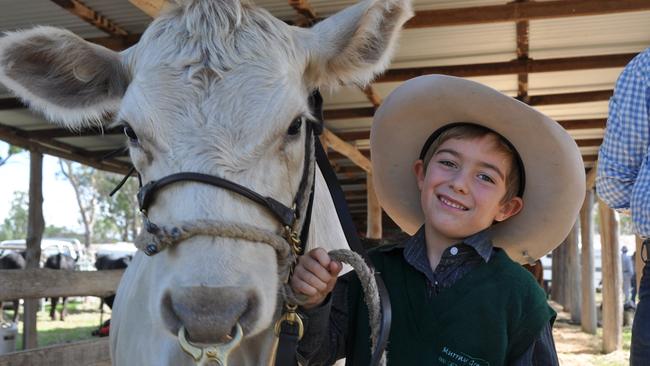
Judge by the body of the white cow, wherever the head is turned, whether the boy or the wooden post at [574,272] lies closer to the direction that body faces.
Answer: the boy

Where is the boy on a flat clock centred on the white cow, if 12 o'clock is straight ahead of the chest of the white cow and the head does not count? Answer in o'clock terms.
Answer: The boy is roughly at 9 o'clock from the white cow.

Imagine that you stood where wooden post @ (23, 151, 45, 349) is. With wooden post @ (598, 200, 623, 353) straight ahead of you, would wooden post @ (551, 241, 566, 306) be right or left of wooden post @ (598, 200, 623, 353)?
left

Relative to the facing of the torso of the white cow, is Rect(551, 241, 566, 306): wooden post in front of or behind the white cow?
behind

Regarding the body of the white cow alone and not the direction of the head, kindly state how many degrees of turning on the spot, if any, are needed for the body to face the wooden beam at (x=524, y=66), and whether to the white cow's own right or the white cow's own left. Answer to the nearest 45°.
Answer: approximately 135° to the white cow's own left

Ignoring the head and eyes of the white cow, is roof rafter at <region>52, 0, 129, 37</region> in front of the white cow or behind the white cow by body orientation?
behind

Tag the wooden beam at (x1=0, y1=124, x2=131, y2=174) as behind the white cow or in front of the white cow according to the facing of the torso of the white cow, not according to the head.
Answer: behind

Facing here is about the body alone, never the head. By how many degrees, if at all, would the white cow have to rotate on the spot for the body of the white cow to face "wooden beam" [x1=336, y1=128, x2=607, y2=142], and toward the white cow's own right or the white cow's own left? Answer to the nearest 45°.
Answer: approximately 135° to the white cow's own left

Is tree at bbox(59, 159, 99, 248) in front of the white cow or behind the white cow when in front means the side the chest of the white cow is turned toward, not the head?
behind

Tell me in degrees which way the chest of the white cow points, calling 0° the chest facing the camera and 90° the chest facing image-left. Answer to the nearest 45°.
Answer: approximately 0°
